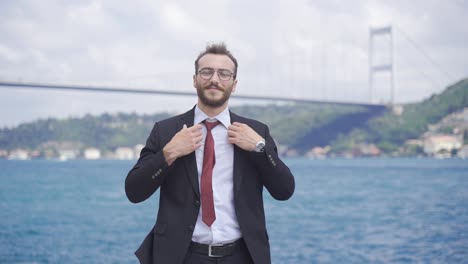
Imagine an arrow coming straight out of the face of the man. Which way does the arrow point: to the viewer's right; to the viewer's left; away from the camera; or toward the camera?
toward the camera

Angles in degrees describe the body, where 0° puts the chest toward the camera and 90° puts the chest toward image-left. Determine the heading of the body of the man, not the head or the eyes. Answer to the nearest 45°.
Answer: approximately 0°
